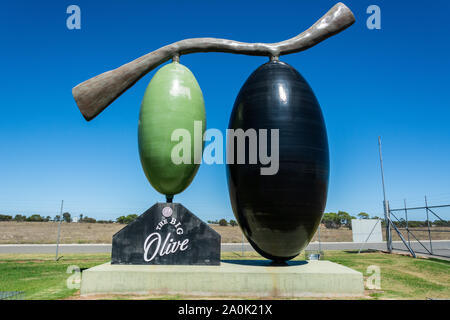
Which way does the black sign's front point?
toward the camera
